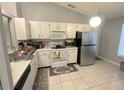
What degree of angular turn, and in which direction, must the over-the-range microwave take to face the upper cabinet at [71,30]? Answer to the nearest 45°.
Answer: approximately 90° to its left

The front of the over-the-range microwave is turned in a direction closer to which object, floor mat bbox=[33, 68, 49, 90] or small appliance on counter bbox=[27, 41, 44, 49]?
the floor mat

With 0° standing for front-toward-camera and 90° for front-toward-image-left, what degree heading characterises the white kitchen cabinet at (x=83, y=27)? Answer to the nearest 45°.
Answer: approximately 0°

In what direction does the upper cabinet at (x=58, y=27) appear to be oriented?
toward the camera

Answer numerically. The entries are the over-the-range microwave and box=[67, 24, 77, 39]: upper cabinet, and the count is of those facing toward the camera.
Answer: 2

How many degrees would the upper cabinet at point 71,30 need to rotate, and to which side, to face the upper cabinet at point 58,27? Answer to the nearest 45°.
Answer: approximately 45° to its right

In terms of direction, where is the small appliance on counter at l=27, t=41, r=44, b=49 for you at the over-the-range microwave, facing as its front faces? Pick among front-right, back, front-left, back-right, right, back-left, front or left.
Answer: right

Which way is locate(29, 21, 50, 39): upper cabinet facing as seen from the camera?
toward the camera

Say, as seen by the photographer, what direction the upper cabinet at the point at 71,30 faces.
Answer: facing the viewer

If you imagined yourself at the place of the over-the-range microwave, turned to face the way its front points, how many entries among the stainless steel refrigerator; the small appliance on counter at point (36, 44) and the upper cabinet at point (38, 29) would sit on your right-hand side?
2

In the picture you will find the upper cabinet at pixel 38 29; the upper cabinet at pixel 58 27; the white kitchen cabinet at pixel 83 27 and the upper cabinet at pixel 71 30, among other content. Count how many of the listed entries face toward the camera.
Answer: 4

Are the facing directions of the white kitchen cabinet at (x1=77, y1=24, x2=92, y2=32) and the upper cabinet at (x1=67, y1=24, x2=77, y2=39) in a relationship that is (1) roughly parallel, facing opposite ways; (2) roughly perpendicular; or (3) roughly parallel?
roughly parallel

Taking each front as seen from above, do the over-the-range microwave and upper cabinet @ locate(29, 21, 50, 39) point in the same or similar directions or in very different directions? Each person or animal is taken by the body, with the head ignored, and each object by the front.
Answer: same or similar directions

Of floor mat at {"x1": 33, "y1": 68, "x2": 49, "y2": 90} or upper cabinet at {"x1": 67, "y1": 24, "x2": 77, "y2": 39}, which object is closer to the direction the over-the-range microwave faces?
the floor mat

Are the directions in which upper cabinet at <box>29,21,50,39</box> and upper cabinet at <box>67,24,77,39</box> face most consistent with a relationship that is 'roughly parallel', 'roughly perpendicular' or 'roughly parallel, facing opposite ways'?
roughly parallel
